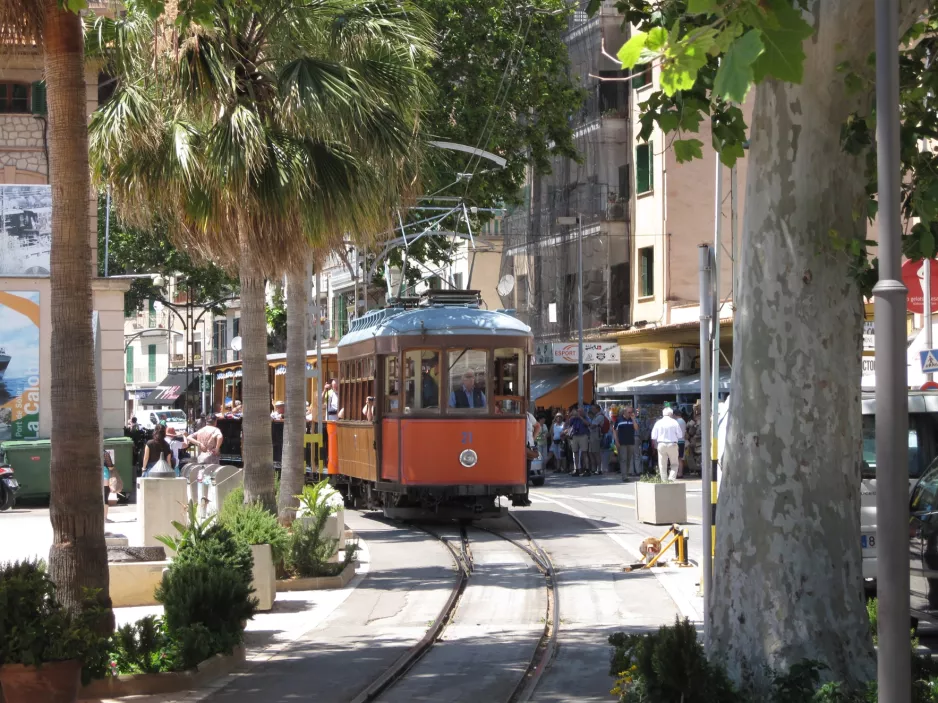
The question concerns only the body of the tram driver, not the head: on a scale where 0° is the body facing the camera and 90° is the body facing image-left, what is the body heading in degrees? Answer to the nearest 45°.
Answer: approximately 0°

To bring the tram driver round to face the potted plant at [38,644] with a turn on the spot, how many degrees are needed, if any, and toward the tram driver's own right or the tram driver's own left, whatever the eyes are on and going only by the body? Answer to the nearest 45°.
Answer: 0° — they already face it

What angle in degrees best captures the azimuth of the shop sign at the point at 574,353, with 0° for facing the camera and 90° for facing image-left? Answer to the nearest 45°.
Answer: approximately 0°

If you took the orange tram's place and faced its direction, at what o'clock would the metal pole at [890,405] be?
The metal pole is roughly at 12 o'clock from the orange tram.

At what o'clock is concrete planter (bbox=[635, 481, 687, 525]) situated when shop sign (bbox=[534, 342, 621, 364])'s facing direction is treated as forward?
The concrete planter is roughly at 12 o'clock from the shop sign.

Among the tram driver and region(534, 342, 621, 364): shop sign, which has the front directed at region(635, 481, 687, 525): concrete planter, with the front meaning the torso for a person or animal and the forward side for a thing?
the shop sign

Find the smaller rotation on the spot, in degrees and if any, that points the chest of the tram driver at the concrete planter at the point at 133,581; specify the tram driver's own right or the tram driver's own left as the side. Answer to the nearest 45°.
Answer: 0° — they already face it

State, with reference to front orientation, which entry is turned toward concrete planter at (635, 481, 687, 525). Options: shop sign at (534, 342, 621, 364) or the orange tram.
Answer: the shop sign

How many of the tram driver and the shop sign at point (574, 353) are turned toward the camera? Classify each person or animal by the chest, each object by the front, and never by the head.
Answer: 2
